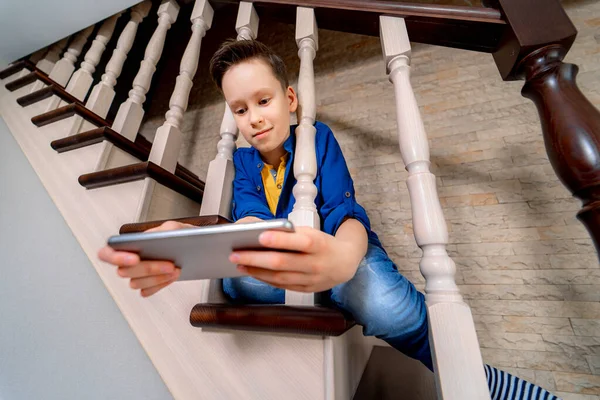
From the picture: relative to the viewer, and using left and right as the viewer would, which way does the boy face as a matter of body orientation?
facing the viewer and to the left of the viewer
